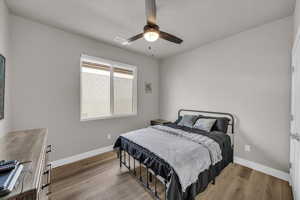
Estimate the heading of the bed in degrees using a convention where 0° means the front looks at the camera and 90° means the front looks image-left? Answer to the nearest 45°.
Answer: approximately 45°

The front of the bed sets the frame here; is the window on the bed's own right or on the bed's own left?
on the bed's own right

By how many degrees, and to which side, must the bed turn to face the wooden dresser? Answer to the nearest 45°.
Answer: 0° — it already faces it

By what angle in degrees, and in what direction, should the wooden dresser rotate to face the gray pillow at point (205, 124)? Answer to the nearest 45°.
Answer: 0° — it already faces it

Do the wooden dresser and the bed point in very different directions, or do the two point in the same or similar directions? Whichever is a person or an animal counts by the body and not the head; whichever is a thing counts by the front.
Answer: very different directions

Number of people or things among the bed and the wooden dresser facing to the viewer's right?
1

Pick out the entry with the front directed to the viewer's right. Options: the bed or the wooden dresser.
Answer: the wooden dresser

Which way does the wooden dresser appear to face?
to the viewer's right
